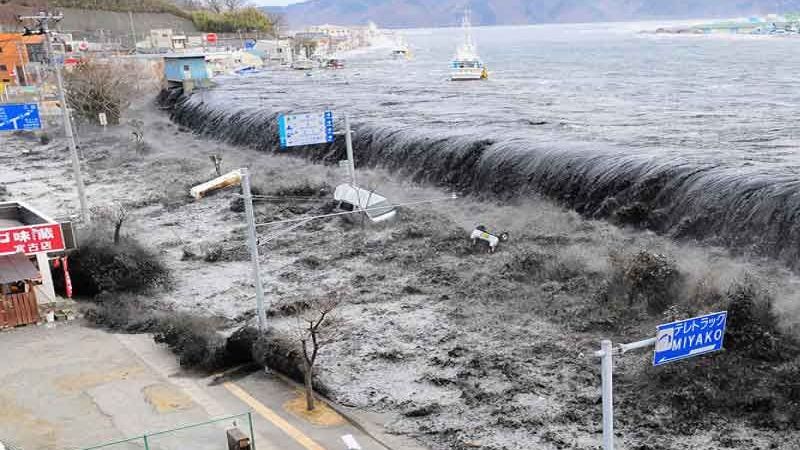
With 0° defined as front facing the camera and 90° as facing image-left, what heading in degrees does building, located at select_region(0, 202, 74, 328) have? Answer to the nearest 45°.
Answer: approximately 0°

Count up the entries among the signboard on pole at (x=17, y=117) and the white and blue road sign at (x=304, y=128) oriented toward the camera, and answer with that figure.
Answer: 2

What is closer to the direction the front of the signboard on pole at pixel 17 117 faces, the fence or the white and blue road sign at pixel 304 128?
the fence

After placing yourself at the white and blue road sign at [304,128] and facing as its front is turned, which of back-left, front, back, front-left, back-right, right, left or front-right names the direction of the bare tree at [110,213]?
front-right

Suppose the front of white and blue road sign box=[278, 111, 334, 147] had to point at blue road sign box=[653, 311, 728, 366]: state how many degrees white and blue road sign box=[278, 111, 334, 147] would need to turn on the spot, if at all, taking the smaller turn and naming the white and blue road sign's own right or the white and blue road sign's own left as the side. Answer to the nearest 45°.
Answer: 0° — it already faces it

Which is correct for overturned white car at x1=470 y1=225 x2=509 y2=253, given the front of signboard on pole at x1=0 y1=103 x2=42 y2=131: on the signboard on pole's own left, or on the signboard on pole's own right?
on the signboard on pole's own left
